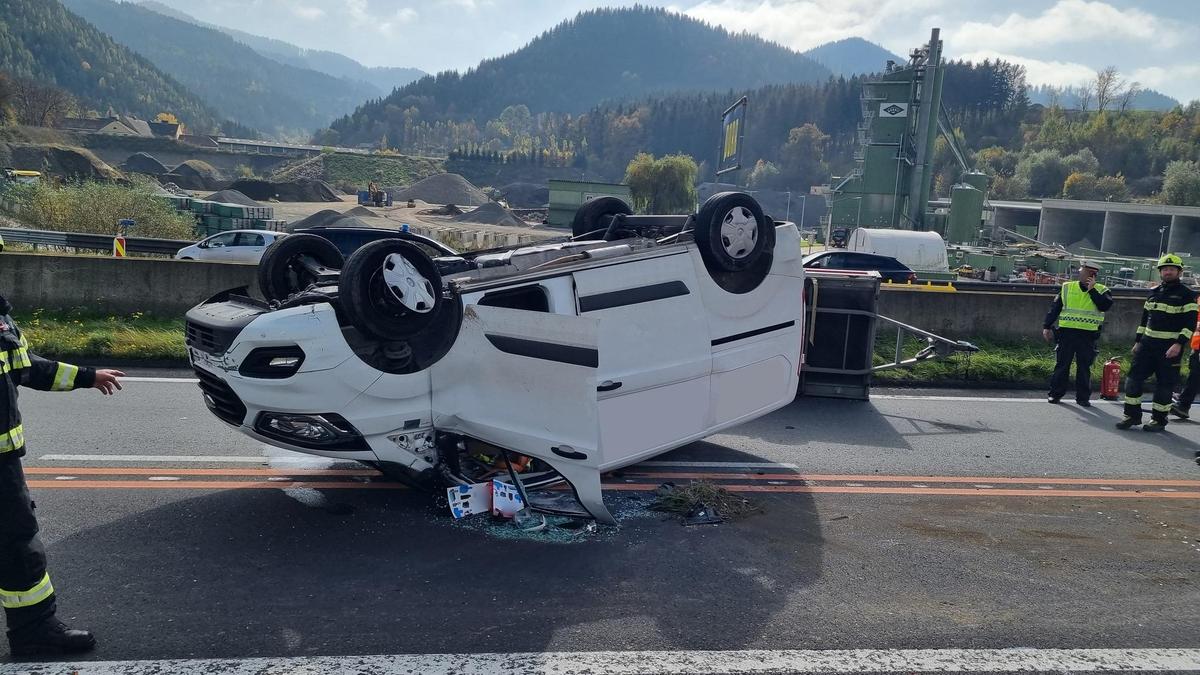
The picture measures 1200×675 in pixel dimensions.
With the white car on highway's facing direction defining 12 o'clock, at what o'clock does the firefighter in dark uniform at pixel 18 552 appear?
The firefighter in dark uniform is roughly at 9 o'clock from the white car on highway.

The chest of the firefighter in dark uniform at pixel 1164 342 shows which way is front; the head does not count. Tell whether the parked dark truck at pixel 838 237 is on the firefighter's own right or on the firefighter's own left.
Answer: on the firefighter's own right

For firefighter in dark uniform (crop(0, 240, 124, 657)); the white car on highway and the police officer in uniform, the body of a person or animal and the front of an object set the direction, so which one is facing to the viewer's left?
the white car on highway

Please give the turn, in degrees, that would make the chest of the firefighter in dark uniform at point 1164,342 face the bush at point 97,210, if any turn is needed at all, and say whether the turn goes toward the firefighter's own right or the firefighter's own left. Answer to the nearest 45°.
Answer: approximately 45° to the firefighter's own right

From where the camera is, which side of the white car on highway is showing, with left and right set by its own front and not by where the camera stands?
left

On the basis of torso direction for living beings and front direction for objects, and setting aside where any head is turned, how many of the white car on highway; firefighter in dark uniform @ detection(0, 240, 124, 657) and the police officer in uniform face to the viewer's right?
1

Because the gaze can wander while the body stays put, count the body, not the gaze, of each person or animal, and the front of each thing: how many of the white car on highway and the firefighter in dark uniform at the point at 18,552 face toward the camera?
0

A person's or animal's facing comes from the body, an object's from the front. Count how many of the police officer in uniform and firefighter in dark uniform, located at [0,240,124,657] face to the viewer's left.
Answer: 0

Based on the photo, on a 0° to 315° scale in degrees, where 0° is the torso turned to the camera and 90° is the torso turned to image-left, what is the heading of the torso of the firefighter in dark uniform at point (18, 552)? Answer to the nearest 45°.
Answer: approximately 270°

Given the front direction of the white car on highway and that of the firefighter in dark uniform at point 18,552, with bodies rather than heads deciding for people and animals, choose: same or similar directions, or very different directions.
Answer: very different directions
